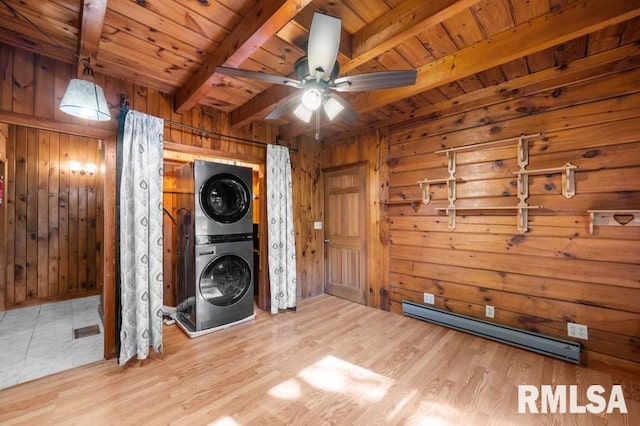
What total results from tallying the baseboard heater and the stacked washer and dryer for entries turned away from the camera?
0

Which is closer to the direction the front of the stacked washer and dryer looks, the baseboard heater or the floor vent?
the baseboard heater

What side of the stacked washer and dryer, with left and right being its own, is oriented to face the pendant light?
right

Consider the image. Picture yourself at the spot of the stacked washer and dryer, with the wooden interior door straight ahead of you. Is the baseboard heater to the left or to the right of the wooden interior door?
right

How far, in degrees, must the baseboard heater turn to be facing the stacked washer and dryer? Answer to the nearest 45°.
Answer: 0° — it already faces it

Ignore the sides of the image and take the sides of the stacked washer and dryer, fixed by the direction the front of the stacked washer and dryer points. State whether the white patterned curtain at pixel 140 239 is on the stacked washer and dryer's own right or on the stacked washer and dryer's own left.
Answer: on the stacked washer and dryer's own right

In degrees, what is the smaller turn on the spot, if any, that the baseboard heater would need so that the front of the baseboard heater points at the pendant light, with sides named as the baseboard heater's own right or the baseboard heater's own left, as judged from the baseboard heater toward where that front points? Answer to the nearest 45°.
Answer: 0° — it already faces it

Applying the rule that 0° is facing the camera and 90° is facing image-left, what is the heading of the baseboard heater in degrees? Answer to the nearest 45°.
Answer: approximately 45°

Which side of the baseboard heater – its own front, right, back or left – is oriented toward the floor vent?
front

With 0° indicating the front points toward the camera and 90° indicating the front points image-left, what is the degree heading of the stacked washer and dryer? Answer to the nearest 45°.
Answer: approximately 315°

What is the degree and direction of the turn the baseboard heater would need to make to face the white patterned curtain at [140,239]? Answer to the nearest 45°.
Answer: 0° — it already faces it
